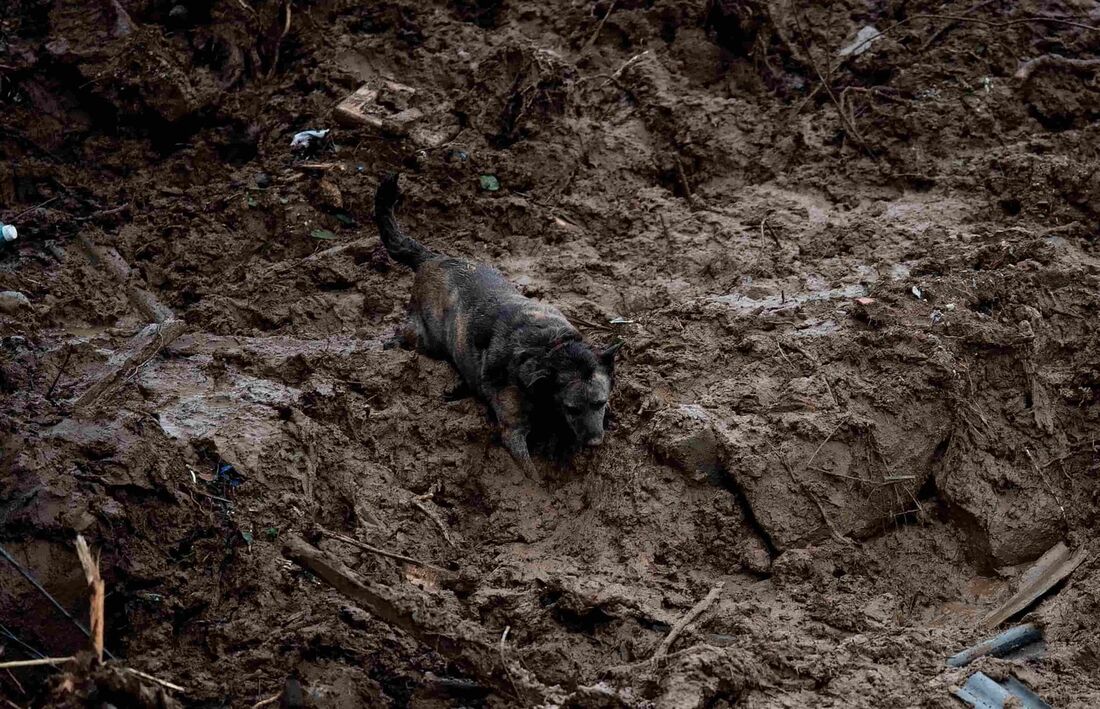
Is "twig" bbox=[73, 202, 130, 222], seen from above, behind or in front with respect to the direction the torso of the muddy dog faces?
behind

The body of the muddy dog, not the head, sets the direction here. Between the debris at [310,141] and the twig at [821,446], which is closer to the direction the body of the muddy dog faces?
the twig

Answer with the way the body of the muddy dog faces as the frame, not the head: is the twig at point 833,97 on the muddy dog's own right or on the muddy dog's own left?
on the muddy dog's own left

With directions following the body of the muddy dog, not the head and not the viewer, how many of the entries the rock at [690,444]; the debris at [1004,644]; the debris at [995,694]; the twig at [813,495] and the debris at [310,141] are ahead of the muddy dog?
4

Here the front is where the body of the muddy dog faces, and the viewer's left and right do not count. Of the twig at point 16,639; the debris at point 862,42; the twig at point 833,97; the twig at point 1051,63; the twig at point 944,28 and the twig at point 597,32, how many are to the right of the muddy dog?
1

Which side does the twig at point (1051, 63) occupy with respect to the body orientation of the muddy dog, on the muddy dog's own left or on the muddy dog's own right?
on the muddy dog's own left

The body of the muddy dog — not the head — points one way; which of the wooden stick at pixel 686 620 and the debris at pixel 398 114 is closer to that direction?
the wooden stick

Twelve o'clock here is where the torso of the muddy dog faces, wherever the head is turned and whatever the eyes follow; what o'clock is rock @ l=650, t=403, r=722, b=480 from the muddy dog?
The rock is roughly at 12 o'clock from the muddy dog.

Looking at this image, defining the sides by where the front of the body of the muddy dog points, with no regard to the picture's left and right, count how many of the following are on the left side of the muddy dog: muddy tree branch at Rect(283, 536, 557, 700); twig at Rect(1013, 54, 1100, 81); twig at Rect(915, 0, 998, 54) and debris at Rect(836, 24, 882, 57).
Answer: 3

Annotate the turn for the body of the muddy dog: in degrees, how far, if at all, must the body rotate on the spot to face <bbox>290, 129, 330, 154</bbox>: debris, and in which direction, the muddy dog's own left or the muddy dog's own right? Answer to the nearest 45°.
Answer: approximately 180°

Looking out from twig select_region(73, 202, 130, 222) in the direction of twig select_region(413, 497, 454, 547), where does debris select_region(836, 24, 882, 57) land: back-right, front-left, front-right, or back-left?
front-left

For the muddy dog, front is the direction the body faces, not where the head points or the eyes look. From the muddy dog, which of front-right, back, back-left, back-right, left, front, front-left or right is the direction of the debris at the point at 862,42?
left

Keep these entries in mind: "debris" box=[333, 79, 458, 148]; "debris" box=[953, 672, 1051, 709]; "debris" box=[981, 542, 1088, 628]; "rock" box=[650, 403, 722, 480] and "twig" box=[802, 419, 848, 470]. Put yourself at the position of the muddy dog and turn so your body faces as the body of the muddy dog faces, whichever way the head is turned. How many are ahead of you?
4

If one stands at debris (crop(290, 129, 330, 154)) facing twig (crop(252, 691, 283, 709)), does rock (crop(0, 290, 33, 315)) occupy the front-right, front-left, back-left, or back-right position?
front-right

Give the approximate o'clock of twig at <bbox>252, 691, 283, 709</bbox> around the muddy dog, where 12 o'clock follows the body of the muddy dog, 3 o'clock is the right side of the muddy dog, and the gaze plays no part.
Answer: The twig is roughly at 2 o'clock from the muddy dog.

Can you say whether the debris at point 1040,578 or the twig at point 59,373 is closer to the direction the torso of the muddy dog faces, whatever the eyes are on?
the debris

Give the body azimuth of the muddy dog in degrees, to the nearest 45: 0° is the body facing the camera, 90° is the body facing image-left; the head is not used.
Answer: approximately 315°

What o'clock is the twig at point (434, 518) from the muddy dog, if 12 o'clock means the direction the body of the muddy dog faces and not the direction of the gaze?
The twig is roughly at 2 o'clock from the muddy dog.

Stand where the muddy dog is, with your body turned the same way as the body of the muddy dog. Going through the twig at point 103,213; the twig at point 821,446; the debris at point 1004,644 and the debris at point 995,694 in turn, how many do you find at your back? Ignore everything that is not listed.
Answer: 1

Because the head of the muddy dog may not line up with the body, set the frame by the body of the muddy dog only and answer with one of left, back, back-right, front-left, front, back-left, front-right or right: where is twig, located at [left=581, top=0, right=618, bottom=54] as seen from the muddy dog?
back-left
